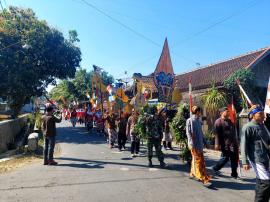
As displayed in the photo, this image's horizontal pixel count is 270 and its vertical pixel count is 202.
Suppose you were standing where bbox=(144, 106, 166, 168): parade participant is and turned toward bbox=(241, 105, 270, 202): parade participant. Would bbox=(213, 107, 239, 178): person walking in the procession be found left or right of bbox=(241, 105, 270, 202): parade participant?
left

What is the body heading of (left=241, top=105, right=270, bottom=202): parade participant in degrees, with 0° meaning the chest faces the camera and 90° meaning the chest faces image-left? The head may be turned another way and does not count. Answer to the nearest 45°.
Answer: approximately 315°

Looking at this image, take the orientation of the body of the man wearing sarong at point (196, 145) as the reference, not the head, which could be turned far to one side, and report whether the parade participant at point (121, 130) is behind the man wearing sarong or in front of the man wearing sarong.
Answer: behind
